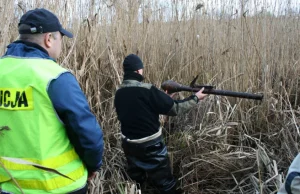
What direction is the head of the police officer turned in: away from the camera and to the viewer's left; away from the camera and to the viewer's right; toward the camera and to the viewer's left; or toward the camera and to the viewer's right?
away from the camera and to the viewer's right

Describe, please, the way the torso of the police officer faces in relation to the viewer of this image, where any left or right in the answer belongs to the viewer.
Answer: facing away from the viewer and to the right of the viewer
